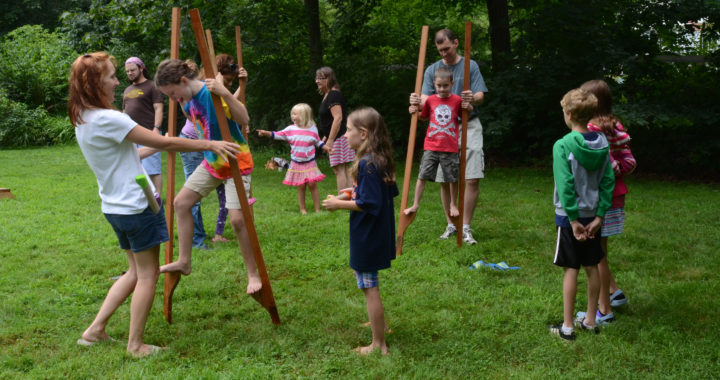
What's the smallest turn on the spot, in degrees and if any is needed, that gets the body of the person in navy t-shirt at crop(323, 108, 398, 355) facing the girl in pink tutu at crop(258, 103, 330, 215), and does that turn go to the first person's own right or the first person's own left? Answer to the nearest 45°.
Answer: approximately 90° to the first person's own right

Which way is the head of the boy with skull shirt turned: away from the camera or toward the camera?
toward the camera

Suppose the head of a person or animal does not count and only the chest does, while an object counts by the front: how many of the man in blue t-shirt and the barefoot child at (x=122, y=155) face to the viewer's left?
0

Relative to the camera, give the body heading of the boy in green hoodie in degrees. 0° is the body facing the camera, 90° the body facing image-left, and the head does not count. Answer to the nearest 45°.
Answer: approximately 135°

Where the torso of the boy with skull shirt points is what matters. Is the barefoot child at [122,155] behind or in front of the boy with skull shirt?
in front

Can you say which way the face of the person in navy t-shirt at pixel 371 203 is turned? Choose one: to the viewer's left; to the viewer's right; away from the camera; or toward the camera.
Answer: to the viewer's left

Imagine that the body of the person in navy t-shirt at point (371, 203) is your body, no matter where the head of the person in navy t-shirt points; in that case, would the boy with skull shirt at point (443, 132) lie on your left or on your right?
on your right

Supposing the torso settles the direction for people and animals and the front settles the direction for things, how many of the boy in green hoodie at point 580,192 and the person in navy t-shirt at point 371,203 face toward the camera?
0

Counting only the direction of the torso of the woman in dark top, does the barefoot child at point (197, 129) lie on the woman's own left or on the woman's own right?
on the woman's own left

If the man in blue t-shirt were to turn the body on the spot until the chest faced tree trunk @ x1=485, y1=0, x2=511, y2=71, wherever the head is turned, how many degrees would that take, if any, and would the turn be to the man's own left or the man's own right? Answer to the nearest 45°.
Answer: approximately 180°

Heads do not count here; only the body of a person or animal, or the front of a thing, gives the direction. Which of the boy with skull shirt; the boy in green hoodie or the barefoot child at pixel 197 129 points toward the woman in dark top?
the boy in green hoodie

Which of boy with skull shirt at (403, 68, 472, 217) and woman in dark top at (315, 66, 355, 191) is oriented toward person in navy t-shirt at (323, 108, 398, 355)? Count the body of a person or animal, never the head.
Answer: the boy with skull shirt

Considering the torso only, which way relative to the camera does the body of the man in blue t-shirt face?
toward the camera

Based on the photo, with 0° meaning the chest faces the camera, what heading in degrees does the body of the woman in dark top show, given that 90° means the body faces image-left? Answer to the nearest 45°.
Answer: approximately 90°
